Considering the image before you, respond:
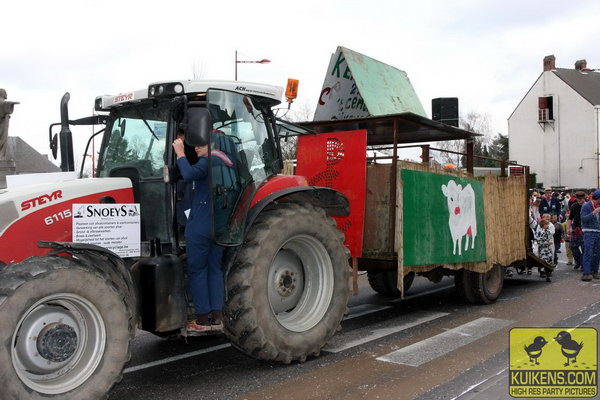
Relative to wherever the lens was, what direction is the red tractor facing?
facing the viewer and to the left of the viewer
